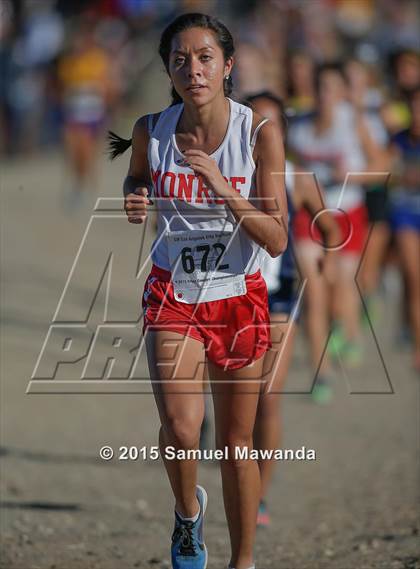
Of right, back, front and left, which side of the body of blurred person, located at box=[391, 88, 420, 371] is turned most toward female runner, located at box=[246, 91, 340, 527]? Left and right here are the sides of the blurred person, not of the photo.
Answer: front

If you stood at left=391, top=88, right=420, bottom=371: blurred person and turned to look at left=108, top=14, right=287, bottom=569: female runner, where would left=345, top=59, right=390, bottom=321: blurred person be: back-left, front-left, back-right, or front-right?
back-right

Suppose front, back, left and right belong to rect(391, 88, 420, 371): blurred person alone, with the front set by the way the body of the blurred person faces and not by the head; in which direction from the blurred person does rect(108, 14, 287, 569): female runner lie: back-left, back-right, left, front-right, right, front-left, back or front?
front

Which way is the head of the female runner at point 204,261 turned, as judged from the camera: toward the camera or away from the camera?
toward the camera

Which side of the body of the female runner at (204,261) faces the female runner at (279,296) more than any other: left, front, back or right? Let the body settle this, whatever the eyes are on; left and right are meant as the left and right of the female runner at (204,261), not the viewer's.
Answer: back

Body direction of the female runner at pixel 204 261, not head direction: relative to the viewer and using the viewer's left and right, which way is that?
facing the viewer

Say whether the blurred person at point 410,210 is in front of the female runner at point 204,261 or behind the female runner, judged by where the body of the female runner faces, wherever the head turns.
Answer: behind

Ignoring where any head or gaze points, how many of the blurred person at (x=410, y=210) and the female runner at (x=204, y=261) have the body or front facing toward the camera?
2

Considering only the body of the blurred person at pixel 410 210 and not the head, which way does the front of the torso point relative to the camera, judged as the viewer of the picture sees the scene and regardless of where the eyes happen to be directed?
toward the camera

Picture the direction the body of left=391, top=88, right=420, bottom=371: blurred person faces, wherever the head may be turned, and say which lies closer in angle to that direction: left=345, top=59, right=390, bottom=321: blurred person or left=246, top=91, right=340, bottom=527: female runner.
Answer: the female runner

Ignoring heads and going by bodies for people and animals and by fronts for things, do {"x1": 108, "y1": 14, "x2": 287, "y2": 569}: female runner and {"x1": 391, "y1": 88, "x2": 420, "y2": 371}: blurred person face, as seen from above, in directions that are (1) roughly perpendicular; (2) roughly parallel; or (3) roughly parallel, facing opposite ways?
roughly parallel

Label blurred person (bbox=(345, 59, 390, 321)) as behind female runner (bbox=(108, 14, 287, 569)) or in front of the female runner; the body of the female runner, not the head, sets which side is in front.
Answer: behind
